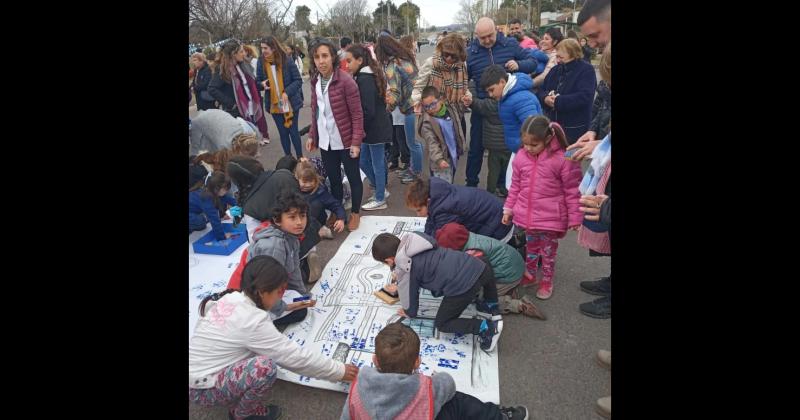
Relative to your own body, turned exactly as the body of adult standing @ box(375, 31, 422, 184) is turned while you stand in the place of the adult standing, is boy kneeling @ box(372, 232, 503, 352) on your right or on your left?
on your left

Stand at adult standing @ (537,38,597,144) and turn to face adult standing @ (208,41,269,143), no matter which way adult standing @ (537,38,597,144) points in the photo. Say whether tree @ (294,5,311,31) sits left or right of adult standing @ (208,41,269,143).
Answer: right

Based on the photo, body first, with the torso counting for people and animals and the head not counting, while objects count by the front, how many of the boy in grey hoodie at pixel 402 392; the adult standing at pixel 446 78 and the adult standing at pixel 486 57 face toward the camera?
2

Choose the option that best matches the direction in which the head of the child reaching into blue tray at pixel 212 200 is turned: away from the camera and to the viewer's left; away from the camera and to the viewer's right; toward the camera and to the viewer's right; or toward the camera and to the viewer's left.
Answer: toward the camera and to the viewer's right

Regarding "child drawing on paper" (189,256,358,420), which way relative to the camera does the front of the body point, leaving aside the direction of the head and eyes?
to the viewer's right

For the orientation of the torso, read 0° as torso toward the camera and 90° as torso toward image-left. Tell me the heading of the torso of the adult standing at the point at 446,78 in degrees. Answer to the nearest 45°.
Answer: approximately 0°

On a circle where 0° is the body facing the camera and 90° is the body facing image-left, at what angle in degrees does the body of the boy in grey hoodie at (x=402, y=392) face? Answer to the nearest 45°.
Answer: approximately 180°
